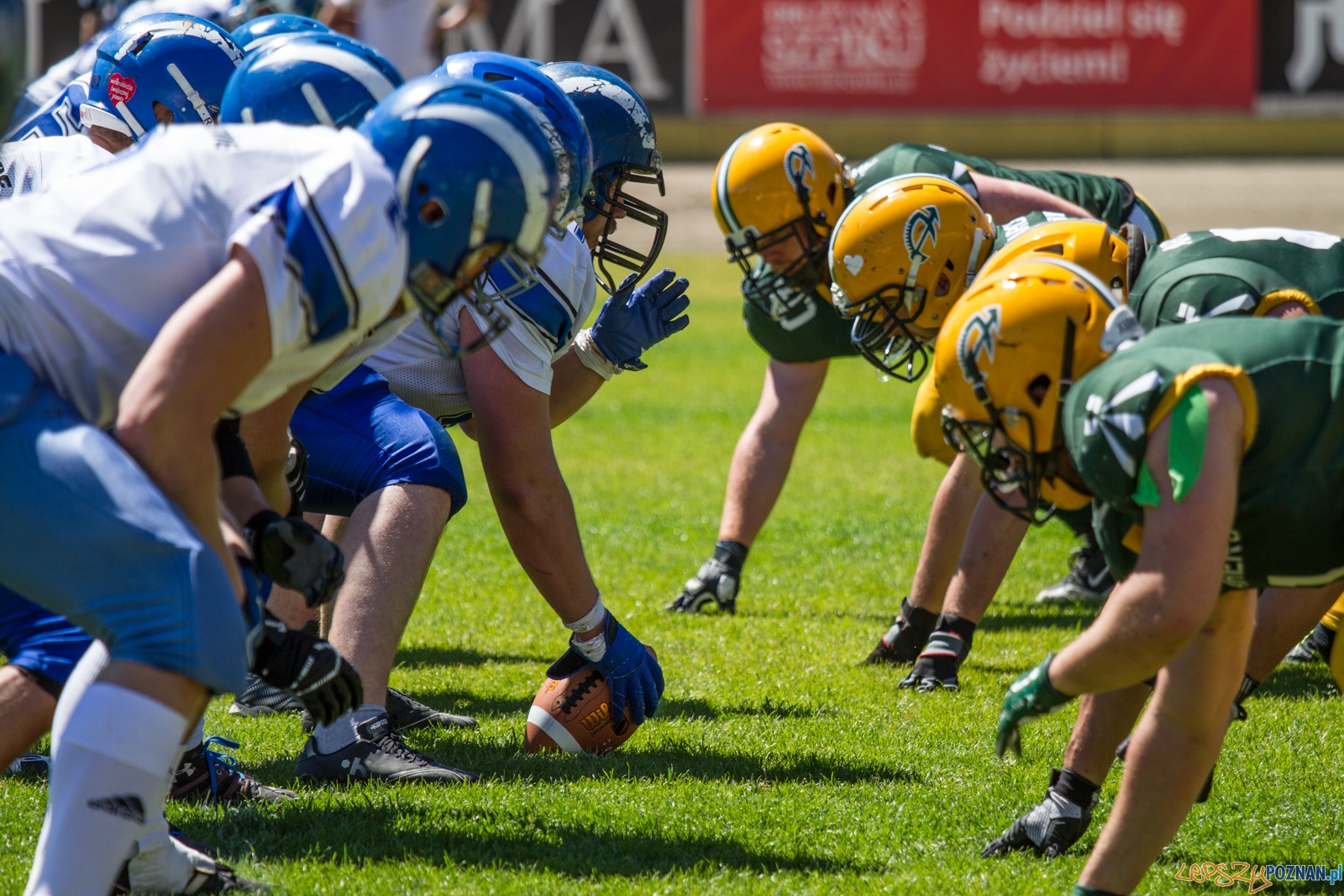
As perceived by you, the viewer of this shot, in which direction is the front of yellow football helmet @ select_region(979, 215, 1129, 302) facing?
facing to the left of the viewer

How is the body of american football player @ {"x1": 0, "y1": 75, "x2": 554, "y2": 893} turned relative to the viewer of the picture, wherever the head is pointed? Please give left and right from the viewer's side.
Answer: facing to the right of the viewer

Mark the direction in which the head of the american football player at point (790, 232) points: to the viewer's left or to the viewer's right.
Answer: to the viewer's left

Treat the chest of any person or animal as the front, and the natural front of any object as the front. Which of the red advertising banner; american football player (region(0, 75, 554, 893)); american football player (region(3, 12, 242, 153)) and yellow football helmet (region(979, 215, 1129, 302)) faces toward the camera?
the red advertising banner

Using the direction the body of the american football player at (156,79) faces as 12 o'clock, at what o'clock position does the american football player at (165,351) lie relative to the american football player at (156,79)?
the american football player at (165,351) is roughly at 3 o'clock from the american football player at (156,79).

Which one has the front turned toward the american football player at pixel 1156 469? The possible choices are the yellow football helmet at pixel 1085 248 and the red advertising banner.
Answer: the red advertising banner

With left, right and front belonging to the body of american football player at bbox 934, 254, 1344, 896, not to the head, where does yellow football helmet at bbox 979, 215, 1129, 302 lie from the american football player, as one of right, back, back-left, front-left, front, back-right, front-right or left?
right

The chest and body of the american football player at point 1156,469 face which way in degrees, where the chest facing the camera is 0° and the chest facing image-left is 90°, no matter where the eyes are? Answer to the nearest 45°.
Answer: approximately 90°

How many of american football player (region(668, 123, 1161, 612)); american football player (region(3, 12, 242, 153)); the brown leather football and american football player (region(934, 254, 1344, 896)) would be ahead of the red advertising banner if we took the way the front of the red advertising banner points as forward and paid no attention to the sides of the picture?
4

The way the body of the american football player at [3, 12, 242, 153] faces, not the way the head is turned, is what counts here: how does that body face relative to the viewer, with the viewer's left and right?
facing to the right of the viewer

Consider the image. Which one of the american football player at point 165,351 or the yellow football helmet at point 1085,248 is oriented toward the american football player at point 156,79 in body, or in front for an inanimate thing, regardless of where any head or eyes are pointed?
the yellow football helmet
